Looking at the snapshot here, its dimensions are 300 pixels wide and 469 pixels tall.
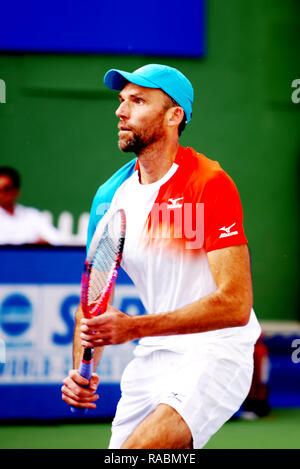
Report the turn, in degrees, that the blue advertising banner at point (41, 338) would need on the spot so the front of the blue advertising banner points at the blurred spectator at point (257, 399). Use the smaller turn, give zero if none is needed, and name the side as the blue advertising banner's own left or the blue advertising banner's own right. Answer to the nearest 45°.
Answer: approximately 90° to the blue advertising banner's own left

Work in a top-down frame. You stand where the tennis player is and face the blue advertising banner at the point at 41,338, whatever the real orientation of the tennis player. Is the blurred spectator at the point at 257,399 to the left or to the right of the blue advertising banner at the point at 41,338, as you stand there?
right

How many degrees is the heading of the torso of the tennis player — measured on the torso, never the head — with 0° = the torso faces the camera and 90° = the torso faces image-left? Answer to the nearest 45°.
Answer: approximately 45°

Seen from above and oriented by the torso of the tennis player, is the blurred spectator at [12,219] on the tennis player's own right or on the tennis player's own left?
on the tennis player's own right
